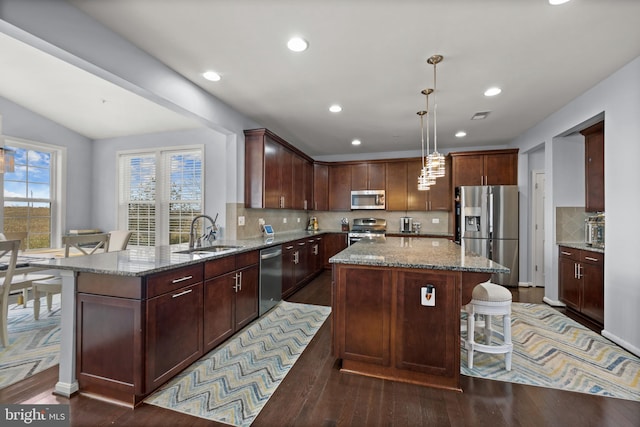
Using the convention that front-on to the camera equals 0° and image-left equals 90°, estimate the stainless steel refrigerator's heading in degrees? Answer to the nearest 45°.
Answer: approximately 0°

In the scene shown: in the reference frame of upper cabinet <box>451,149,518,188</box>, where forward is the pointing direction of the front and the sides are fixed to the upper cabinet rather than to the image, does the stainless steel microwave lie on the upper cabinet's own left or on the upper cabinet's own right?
on the upper cabinet's own right

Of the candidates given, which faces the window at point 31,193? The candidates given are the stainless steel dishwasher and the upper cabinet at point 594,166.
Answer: the upper cabinet

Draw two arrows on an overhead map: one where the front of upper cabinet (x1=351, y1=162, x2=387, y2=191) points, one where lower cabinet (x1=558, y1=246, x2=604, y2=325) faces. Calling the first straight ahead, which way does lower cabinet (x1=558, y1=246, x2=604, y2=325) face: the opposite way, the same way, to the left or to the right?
to the right

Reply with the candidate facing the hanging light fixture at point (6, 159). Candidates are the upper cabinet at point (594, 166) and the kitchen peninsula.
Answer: the upper cabinet

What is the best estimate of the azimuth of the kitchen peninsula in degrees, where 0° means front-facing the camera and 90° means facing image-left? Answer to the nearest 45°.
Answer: approximately 315°
